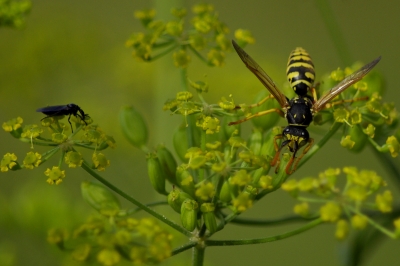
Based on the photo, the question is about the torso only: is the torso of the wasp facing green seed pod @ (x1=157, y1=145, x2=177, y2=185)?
no

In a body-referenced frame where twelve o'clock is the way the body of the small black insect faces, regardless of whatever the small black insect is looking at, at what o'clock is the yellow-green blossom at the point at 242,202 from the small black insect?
The yellow-green blossom is roughly at 1 o'clock from the small black insect.

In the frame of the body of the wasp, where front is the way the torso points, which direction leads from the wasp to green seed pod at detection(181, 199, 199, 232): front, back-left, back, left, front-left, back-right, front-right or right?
front-right

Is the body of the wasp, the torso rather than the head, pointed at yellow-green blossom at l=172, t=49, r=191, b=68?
no

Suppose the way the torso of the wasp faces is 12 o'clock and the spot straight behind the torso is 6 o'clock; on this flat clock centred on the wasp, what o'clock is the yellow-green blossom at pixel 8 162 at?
The yellow-green blossom is roughly at 2 o'clock from the wasp.

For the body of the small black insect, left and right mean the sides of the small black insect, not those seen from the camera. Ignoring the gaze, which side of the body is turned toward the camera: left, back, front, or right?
right

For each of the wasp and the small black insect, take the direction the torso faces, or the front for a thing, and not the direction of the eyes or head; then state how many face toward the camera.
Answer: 1

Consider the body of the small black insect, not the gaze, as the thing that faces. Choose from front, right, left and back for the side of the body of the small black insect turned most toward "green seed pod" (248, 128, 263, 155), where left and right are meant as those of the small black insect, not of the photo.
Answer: front

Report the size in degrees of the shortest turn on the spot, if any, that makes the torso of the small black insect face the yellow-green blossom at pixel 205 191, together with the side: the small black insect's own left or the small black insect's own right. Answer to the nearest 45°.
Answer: approximately 45° to the small black insect's own right

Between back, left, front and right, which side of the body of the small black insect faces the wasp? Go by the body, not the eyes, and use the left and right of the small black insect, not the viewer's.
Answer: front

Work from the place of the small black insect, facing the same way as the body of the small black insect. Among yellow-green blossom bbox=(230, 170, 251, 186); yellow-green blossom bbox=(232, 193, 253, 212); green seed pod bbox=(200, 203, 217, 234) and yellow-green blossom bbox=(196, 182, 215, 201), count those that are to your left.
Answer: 0

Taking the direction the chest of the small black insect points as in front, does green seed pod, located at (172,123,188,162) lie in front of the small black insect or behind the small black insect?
in front

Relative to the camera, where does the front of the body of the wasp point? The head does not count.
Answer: toward the camera
